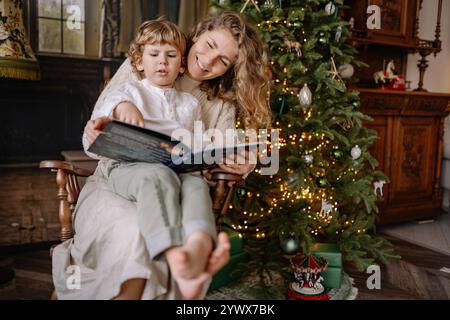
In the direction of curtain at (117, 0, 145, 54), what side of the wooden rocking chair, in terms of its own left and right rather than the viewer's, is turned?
back

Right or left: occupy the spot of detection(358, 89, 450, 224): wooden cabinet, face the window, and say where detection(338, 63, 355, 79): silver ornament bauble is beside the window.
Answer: left

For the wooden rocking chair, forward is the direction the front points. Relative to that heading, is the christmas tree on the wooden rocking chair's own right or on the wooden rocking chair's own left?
on the wooden rocking chair's own left

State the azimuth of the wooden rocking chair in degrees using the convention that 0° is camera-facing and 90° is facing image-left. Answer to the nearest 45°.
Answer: approximately 0°

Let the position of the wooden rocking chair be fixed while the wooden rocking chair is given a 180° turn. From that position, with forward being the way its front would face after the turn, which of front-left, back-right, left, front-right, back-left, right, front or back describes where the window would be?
front

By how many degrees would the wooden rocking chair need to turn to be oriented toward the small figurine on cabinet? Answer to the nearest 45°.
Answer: approximately 135° to its left

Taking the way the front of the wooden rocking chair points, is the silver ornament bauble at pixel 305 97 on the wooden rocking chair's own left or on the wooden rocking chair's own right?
on the wooden rocking chair's own left

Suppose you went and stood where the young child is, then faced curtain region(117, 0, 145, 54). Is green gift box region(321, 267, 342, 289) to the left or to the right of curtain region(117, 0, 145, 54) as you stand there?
right
